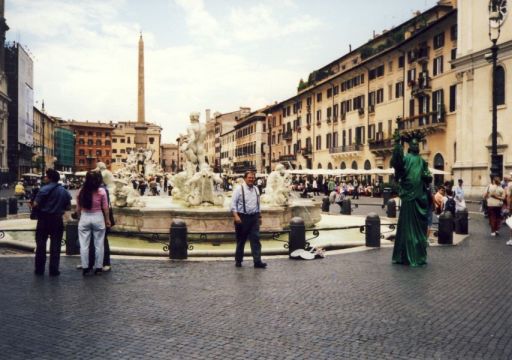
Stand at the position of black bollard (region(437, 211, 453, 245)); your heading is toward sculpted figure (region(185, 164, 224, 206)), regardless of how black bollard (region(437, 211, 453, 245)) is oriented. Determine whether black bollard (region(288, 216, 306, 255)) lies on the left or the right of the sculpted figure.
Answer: left

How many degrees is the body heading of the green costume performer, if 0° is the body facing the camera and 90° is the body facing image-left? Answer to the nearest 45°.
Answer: approximately 0°

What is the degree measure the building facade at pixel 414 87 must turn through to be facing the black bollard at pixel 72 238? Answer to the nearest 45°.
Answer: approximately 45° to its left

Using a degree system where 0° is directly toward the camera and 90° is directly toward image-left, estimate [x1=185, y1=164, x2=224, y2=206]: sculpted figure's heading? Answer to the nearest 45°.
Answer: approximately 0°

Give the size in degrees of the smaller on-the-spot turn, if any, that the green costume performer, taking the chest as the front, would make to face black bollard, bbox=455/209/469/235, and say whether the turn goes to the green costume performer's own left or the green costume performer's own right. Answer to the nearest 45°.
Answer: approximately 180°

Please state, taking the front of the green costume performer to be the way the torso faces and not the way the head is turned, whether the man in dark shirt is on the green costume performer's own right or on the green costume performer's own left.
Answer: on the green costume performer's own right

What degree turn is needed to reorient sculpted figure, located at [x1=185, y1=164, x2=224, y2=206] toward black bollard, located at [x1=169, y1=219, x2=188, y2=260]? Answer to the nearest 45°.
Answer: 0° — it already faces it

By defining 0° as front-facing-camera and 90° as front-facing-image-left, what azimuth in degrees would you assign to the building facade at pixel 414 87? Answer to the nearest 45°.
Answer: approximately 45°

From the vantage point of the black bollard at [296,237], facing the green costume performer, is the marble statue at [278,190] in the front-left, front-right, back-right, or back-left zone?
back-left

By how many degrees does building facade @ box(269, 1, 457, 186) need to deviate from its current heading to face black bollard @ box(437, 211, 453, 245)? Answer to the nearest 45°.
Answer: approximately 45° to its left

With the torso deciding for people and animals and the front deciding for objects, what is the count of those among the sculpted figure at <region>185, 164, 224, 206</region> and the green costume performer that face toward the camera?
2

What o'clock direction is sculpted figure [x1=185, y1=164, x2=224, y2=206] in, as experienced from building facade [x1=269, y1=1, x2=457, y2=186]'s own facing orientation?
The sculpted figure is roughly at 11 o'clock from the building facade.

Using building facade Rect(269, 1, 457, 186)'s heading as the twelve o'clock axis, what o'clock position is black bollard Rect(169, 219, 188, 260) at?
The black bollard is roughly at 11 o'clock from the building facade.

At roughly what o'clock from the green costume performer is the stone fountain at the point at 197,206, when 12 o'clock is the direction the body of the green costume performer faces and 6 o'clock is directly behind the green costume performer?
The stone fountain is roughly at 4 o'clock from the green costume performer.
